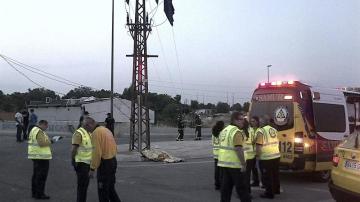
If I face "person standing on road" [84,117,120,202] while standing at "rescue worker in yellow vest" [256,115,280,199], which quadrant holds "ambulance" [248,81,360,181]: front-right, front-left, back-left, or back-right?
back-right

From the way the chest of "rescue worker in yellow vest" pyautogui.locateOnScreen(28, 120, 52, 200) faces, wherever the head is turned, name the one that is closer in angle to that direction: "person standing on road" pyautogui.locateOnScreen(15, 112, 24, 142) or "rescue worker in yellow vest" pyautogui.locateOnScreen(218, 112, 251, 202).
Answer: the rescue worker in yellow vest

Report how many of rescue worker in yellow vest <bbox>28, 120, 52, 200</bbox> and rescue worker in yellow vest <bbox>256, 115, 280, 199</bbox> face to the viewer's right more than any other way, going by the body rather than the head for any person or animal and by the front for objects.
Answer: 1

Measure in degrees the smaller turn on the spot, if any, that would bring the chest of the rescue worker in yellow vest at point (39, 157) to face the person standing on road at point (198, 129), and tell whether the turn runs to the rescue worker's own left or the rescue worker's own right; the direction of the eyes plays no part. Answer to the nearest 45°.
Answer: approximately 45° to the rescue worker's own left

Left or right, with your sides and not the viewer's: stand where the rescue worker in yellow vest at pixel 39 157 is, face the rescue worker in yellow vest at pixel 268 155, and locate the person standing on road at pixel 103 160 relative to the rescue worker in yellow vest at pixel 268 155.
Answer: right

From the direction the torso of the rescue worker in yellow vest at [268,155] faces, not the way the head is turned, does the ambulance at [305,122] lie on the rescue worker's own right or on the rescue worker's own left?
on the rescue worker's own right

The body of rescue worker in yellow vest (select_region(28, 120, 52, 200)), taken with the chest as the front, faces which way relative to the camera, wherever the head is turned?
to the viewer's right
